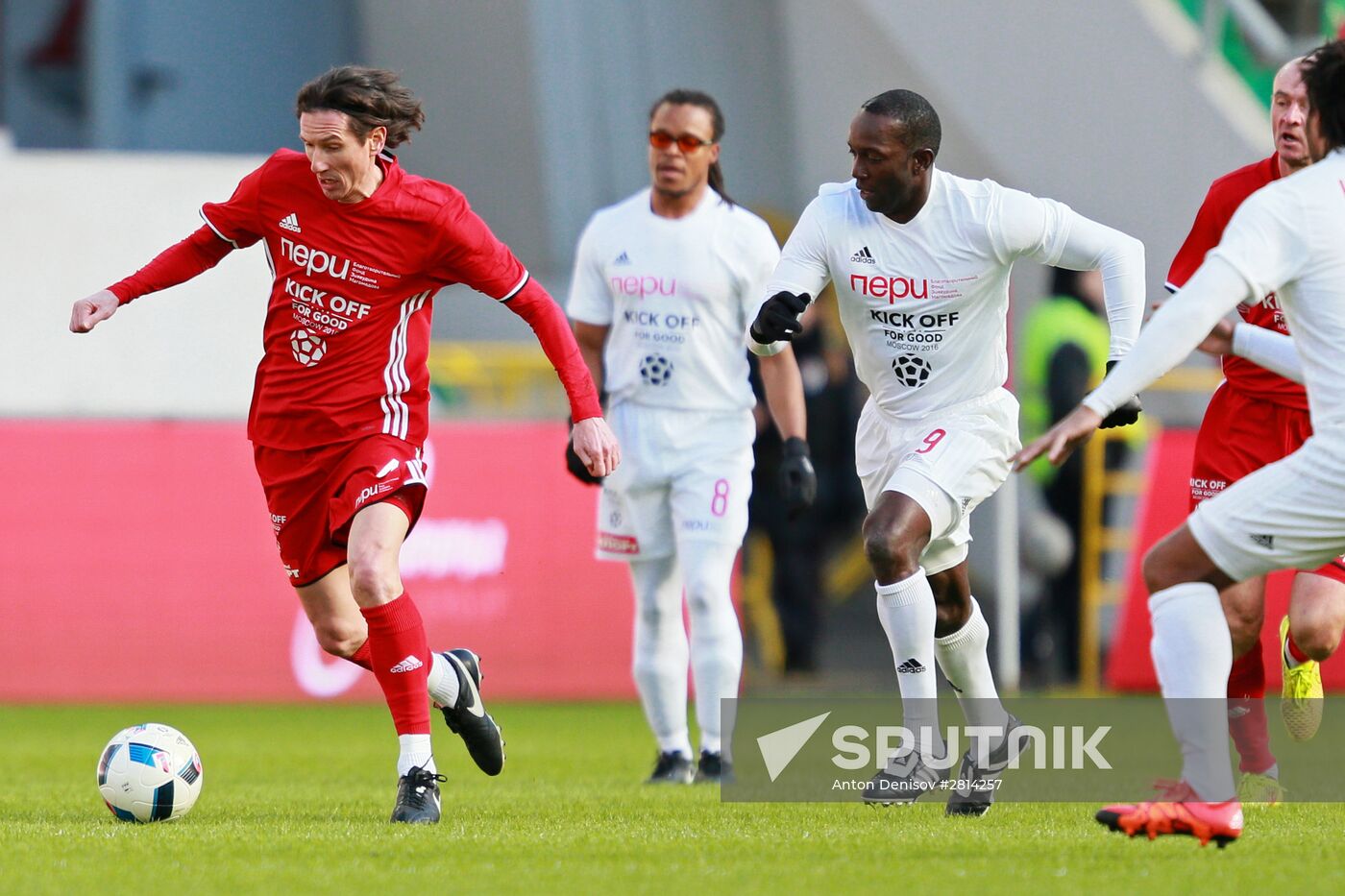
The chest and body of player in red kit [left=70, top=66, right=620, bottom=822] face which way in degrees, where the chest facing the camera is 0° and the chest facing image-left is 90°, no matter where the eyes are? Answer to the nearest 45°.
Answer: approximately 45°

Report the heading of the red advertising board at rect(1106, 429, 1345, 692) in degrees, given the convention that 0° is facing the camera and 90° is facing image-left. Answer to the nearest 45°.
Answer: approximately 0°

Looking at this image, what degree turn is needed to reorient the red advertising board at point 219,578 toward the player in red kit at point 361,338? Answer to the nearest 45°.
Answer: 0° — it already faces them

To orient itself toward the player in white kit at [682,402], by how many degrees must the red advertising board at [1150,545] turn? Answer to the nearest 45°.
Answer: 0° — it already faces them

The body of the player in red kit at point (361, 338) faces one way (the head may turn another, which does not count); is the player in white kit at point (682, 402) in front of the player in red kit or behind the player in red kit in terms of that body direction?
behind

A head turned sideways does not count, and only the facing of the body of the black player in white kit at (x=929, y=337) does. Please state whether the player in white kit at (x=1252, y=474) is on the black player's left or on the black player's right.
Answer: on the black player's left

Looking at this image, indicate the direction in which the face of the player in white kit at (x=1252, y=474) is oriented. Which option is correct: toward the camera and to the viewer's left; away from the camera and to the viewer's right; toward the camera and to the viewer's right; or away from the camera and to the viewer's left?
away from the camera and to the viewer's left

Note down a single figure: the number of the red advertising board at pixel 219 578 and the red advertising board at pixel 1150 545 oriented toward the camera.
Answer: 2

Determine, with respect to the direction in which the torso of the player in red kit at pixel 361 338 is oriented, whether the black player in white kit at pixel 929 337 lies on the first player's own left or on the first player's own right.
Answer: on the first player's own left

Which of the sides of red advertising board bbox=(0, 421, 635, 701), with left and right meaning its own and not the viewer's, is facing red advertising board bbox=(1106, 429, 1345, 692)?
left

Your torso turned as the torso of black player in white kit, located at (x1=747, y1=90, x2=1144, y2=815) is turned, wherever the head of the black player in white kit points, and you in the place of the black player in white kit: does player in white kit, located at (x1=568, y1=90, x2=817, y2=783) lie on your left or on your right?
on your right
